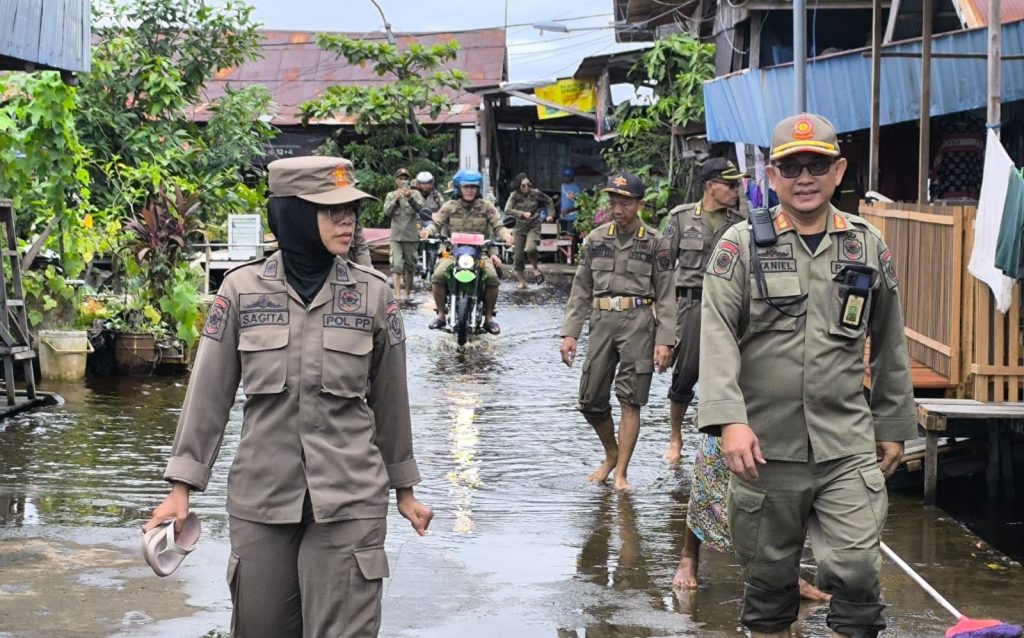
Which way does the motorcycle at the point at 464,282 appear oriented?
toward the camera

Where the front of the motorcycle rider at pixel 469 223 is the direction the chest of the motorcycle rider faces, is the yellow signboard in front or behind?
behind

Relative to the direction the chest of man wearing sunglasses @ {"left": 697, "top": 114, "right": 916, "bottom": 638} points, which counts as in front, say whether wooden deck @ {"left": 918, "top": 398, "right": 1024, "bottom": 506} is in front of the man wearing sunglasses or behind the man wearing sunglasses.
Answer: behind

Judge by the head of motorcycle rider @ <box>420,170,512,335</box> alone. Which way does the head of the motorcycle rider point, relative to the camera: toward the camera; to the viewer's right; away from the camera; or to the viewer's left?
toward the camera

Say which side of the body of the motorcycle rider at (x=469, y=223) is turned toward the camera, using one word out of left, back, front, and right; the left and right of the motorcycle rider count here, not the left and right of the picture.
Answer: front

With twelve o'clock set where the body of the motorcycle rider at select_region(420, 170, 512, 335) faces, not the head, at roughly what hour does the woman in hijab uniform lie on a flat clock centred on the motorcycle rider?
The woman in hijab uniform is roughly at 12 o'clock from the motorcycle rider.

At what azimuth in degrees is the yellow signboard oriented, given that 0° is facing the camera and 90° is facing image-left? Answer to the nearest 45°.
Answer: approximately 0°

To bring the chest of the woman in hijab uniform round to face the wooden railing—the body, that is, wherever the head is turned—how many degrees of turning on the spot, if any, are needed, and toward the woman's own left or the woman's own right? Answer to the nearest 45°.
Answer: approximately 135° to the woman's own left

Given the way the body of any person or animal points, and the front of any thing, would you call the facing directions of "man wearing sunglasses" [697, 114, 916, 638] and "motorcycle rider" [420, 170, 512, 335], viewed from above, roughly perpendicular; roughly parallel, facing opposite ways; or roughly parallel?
roughly parallel

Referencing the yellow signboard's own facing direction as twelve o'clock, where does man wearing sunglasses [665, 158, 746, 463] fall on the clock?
The man wearing sunglasses is roughly at 12 o'clock from the yellow signboard.

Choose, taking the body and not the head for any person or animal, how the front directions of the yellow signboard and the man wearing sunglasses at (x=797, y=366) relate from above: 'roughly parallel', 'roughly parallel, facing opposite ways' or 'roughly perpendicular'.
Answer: roughly parallel
